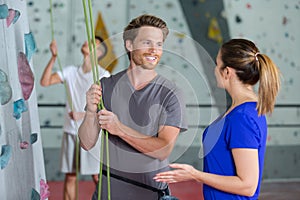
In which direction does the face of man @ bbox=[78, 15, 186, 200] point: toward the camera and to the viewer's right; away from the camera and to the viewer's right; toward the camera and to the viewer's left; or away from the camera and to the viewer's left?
toward the camera and to the viewer's right

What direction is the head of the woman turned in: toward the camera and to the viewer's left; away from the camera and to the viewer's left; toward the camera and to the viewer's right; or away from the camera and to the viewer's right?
away from the camera and to the viewer's left

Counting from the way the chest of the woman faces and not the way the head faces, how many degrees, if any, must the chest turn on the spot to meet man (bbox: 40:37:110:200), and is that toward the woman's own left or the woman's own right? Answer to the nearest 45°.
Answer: approximately 45° to the woman's own right

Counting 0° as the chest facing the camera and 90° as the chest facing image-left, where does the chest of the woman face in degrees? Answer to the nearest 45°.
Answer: approximately 90°
